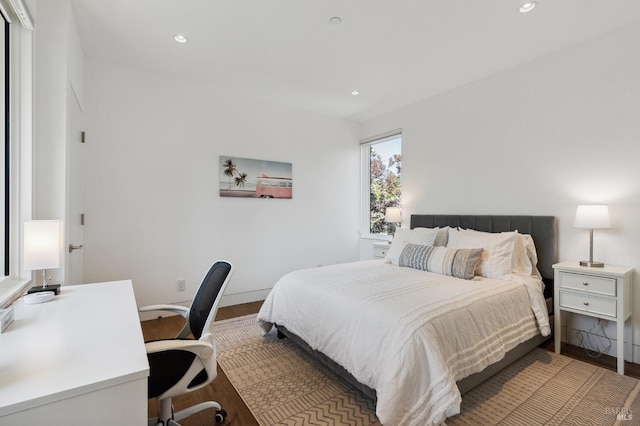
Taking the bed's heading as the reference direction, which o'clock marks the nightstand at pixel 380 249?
The nightstand is roughly at 4 o'clock from the bed.

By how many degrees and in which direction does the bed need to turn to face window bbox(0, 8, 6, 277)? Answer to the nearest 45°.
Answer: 0° — it already faces it

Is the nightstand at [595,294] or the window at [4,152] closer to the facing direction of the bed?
the window

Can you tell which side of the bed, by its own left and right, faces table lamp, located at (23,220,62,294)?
front

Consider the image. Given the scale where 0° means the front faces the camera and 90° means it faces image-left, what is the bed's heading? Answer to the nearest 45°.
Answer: approximately 45°
